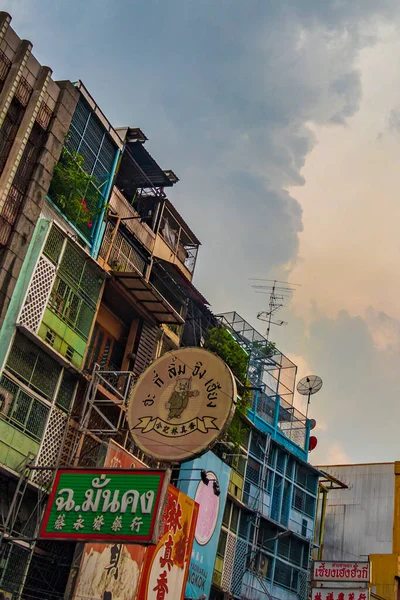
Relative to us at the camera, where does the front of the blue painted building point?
facing the viewer and to the right of the viewer

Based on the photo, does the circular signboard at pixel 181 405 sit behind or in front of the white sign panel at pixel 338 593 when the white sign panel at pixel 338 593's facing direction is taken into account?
in front

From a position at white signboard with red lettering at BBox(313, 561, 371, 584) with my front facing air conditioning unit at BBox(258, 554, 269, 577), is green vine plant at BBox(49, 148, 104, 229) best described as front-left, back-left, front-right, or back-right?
front-left

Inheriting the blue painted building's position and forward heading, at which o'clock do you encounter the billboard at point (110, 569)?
The billboard is roughly at 2 o'clock from the blue painted building.

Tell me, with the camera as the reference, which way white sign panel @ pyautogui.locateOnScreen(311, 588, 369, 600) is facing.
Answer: facing the viewer

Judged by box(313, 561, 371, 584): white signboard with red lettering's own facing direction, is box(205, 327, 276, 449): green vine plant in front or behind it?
in front

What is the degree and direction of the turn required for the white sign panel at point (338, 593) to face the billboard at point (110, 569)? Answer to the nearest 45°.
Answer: approximately 45° to its right

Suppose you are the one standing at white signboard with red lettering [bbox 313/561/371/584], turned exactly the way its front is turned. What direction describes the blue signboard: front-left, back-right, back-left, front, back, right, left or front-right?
front-right
